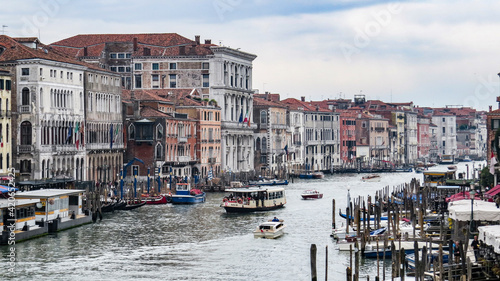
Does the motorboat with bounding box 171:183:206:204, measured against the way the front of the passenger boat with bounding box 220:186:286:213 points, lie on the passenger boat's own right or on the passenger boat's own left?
on the passenger boat's own right

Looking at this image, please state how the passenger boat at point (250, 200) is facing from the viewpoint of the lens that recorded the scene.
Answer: facing the viewer and to the left of the viewer

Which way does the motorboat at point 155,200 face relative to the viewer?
to the viewer's left

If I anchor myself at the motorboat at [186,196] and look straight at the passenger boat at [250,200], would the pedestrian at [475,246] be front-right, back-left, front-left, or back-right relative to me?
front-right

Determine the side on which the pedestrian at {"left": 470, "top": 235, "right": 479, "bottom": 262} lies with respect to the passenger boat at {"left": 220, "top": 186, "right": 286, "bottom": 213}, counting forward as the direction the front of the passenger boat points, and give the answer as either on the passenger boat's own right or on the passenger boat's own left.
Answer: on the passenger boat's own left

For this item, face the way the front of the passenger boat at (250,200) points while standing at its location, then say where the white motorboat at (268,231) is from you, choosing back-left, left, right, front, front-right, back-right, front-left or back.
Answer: front-left
